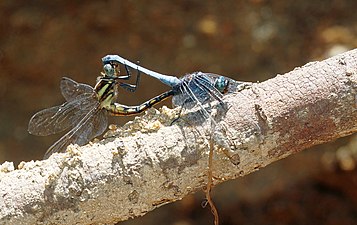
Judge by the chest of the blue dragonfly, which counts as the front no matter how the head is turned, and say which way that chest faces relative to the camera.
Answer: to the viewer's right
